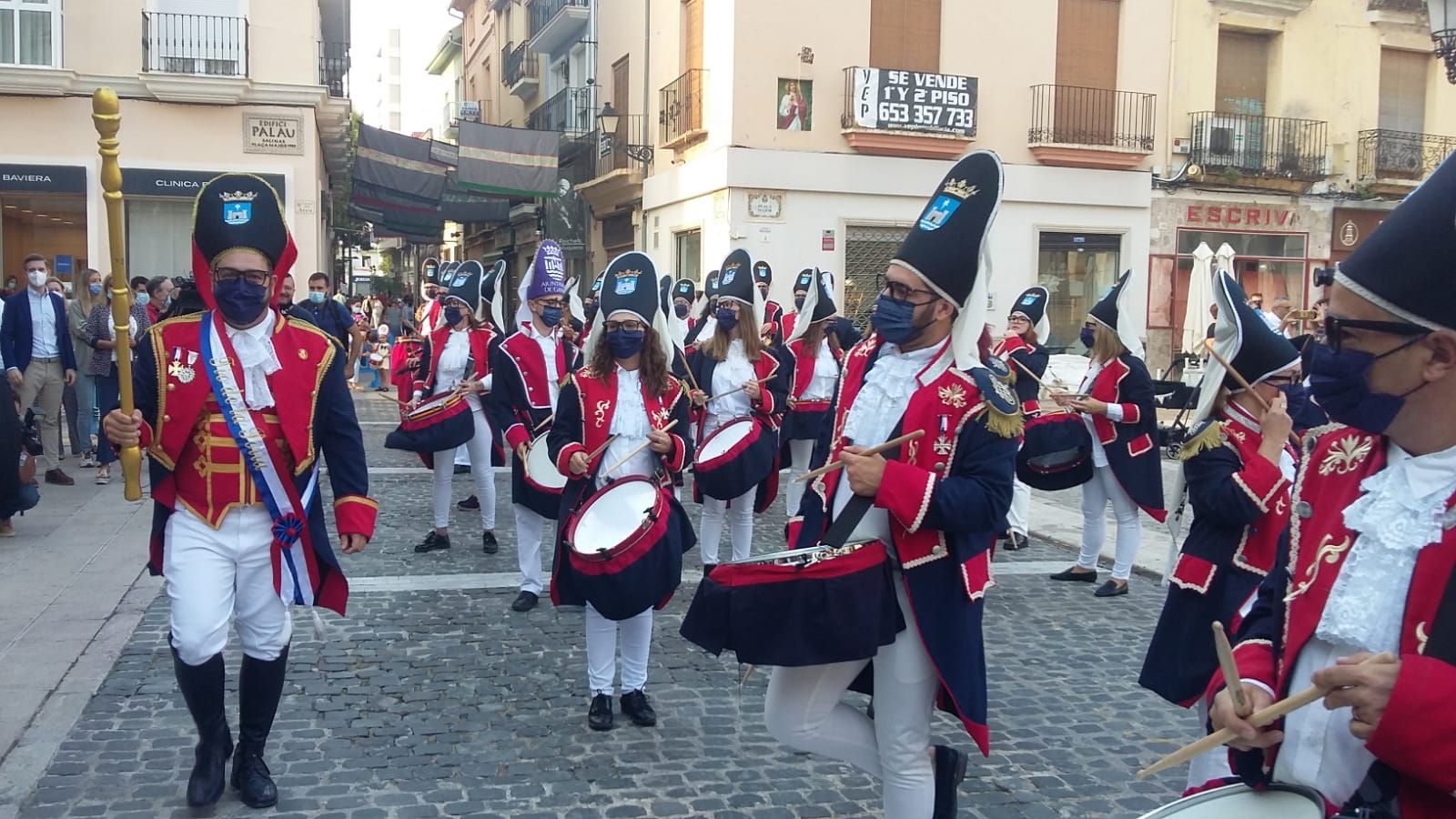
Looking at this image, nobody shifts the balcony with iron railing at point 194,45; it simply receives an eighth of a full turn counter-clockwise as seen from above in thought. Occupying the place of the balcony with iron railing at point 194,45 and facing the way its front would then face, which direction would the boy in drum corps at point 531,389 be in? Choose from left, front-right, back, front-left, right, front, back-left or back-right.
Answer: front-right

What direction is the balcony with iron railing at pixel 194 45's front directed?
toward the camera

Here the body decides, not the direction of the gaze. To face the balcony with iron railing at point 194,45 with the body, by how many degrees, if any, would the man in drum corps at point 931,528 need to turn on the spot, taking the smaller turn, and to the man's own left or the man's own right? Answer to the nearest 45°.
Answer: approximately 90° to the man's own right

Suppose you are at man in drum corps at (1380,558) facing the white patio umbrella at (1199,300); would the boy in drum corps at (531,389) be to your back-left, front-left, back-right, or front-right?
front-left

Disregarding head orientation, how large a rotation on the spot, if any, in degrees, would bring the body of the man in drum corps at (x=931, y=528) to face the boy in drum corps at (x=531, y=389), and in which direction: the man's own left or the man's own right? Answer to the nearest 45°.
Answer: approximately 90° to the man's own right

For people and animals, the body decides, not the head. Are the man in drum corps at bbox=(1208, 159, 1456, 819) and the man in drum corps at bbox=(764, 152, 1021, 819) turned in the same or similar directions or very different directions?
same or similar directions

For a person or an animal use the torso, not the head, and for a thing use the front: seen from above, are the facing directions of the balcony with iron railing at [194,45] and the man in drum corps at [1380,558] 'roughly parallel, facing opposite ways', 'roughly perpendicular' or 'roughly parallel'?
roughly perpendicular

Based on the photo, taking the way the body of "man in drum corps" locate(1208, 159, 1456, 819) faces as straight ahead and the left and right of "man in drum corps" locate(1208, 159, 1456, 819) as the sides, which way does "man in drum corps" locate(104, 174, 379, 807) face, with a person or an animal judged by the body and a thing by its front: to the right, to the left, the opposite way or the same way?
to the left

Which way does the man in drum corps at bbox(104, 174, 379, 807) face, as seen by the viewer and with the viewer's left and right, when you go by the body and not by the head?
facing the viewer

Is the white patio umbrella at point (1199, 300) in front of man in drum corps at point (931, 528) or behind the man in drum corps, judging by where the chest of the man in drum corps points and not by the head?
behind

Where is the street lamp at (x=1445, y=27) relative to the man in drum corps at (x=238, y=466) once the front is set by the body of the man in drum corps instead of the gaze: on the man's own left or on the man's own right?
on the man's own left

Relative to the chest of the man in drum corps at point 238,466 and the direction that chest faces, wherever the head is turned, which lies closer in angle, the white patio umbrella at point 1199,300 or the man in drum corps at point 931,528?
the man in drum corps

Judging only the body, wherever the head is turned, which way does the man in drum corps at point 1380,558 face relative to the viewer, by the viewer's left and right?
facing the viewer and to the left of the viewer

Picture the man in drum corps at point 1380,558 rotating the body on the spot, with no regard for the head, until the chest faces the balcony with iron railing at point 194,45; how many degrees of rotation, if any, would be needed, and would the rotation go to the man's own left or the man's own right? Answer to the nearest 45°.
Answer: approximately 90° to the man's own right

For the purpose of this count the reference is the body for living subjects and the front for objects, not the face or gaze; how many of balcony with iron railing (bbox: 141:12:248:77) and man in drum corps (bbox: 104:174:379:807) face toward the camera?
2

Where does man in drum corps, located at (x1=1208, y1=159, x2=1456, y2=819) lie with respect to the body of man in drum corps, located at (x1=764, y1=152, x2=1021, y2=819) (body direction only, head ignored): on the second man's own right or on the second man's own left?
on the second man's own left

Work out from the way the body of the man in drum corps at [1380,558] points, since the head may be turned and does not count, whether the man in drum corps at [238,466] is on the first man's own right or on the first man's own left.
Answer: on the first man's own right
